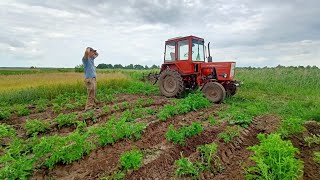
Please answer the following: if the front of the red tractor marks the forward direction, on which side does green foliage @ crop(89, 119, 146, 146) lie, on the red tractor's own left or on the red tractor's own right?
on the red tractor's own right

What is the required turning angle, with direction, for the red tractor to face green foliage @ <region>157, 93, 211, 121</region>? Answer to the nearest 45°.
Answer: approximately 45° to its right

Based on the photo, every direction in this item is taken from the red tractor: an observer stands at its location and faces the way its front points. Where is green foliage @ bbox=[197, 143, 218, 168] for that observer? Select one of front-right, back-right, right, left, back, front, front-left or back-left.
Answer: front-right

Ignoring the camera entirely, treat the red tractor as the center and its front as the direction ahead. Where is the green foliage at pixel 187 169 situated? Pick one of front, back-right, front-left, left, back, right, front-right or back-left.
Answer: front-right

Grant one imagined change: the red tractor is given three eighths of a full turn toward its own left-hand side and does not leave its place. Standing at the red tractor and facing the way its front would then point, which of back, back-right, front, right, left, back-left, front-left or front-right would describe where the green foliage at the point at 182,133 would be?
back

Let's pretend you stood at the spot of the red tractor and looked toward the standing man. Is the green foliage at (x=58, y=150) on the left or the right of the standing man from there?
left

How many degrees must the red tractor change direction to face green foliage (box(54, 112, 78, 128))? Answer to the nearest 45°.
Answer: approximately 90° to its right

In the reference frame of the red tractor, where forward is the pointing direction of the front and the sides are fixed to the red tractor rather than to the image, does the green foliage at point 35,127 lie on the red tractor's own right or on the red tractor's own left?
on the red tractor's own right

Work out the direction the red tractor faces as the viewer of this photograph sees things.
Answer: facing the viewer and to the right of the viewer

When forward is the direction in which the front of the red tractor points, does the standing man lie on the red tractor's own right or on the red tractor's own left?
on the red tractor's own right
